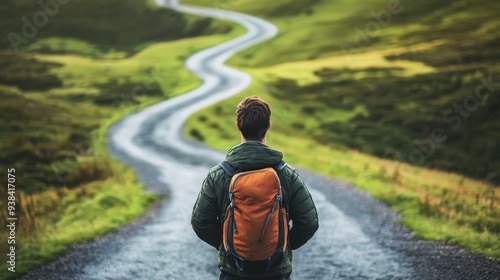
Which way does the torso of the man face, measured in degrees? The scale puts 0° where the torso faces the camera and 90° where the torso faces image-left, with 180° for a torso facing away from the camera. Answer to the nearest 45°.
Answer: approximately 180°

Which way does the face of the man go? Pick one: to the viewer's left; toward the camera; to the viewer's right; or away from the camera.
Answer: away from the camera
